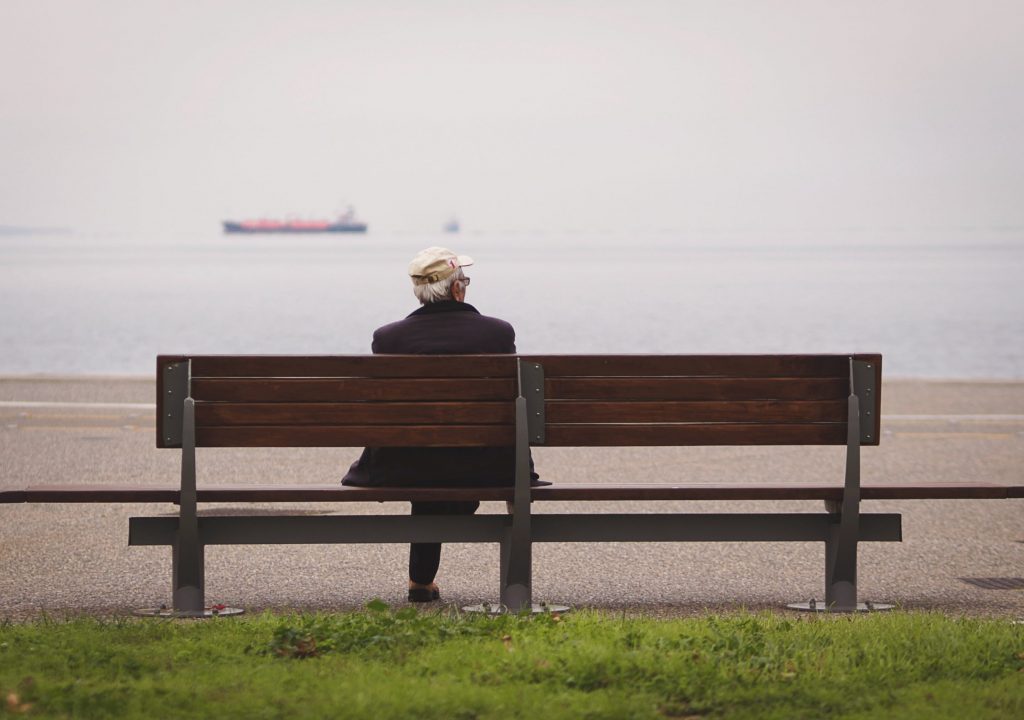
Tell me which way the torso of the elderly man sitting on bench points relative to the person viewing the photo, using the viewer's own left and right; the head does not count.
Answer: facing away from the viewer

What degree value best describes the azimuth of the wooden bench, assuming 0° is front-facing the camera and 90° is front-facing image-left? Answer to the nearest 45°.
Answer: approximately 180°
